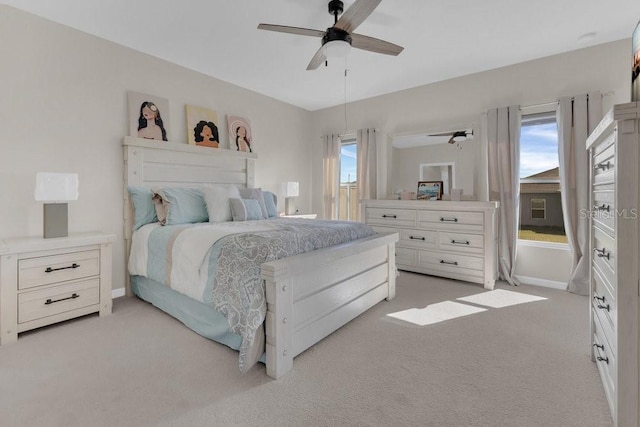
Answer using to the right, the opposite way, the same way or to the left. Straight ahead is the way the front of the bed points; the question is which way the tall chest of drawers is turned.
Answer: the opposite way

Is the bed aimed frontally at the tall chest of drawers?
yes

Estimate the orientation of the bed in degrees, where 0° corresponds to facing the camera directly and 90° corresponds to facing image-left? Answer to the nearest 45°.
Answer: approximately 315°

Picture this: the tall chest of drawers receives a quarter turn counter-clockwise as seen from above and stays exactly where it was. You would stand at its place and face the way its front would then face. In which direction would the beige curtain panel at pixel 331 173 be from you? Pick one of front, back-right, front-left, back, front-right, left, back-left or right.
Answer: back-right

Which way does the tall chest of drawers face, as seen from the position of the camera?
facing to the left of the viewer

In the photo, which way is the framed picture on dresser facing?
toward the camera

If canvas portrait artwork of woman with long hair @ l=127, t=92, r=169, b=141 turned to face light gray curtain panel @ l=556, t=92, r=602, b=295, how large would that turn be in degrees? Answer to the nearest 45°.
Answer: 0° — it already faces it

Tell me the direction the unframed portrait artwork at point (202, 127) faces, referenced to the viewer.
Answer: facing the viewer and to the right of the viewer

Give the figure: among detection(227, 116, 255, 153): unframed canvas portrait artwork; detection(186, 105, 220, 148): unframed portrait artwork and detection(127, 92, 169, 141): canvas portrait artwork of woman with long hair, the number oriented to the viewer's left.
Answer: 0

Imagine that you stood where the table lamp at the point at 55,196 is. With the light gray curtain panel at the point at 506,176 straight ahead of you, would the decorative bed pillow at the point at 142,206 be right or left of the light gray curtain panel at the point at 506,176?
left

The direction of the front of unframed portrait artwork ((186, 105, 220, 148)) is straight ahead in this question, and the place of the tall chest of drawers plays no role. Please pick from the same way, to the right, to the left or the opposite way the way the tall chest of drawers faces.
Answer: the opposite way

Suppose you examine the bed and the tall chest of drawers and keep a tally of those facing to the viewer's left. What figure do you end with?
1

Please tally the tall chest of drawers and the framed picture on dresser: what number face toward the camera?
1
